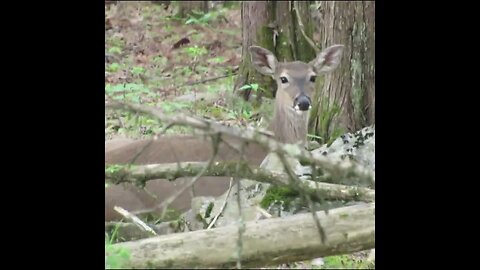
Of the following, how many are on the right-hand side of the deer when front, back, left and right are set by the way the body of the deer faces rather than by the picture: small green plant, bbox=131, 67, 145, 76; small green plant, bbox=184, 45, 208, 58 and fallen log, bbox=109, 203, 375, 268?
1

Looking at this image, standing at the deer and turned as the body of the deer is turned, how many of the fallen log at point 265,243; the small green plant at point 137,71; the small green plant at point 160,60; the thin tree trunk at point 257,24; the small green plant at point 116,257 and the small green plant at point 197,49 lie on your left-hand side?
4

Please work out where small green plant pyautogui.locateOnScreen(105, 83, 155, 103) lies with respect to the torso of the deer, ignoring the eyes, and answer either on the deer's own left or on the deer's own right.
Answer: on the deer's own left

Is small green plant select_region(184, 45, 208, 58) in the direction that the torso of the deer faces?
no

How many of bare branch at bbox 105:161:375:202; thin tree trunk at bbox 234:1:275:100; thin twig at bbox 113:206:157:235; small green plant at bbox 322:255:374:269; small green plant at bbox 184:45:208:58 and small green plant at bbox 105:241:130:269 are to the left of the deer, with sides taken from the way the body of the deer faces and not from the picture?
2

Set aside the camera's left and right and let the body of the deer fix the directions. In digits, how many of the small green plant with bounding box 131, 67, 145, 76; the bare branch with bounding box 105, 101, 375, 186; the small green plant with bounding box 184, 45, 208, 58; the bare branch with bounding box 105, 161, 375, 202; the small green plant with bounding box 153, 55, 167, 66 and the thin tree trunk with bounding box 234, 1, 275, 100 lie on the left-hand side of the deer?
4

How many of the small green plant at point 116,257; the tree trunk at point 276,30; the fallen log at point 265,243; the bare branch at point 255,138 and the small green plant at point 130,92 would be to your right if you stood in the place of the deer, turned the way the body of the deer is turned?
3

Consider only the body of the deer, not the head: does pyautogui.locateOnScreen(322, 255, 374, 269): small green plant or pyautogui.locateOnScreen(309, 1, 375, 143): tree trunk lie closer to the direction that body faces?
the tree trunk

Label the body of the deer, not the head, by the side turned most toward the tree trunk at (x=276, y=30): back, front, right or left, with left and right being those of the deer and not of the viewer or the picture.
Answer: left

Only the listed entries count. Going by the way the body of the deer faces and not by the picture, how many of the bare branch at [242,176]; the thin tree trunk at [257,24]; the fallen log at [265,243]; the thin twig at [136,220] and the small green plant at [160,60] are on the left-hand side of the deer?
2

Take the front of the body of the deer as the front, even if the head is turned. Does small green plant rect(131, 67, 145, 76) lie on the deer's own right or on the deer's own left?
on the deer's own left

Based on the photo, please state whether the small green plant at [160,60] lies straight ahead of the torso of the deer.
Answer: no

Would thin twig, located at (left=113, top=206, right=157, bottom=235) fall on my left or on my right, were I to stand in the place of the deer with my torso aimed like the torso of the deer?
on my right

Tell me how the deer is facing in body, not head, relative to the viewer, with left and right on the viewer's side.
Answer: facing to the right of the viewer

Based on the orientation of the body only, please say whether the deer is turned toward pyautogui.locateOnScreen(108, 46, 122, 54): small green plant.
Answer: no

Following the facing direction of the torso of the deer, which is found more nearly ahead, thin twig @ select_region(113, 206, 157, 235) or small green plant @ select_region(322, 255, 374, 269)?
the small green plant

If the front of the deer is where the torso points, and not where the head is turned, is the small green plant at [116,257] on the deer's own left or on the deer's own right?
on the deer's own right

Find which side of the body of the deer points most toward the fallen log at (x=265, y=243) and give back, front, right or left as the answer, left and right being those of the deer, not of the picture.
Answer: right

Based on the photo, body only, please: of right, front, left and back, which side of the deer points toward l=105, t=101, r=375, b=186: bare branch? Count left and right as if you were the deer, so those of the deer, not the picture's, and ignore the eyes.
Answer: right
